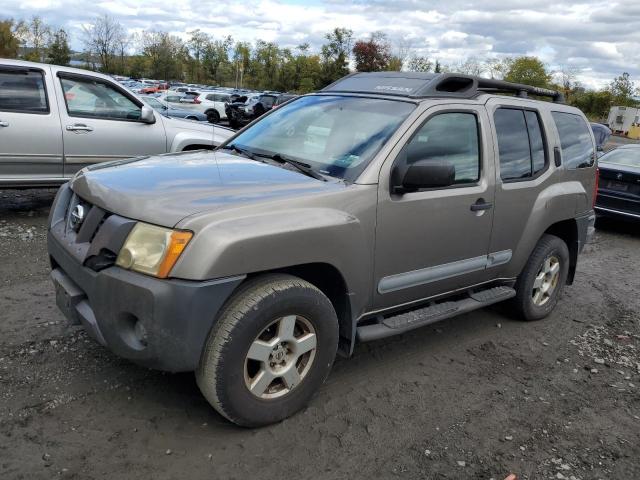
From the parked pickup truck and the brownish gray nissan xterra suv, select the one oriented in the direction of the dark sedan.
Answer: the parked pickup truck

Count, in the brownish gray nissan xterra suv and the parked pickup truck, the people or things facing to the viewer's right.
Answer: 1

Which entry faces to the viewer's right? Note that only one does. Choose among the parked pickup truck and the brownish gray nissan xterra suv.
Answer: the parked pickup truck

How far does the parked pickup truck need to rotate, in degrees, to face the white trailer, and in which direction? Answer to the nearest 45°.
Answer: approximately 45° to its left

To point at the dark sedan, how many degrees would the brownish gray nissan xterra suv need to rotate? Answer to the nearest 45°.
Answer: approximately 180°

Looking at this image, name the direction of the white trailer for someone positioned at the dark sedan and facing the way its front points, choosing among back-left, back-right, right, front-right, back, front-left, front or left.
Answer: front-left

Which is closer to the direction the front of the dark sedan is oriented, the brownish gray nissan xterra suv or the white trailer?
the white trailer

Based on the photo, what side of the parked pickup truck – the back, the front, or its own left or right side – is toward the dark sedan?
front

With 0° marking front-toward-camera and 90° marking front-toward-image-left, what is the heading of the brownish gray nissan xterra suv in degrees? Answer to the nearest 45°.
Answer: approximately 45°

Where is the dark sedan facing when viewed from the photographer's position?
facing away from the viewer and to the right of the viewer

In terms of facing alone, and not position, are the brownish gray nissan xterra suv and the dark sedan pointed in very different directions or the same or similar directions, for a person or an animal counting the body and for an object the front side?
very different directions

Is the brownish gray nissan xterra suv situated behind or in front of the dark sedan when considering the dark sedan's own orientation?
behind

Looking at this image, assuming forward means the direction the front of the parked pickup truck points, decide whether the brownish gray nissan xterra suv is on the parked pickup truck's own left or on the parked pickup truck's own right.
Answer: on the parked pickup truck's own right

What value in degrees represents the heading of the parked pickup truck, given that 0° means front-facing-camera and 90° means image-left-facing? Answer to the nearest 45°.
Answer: approximately 270°
